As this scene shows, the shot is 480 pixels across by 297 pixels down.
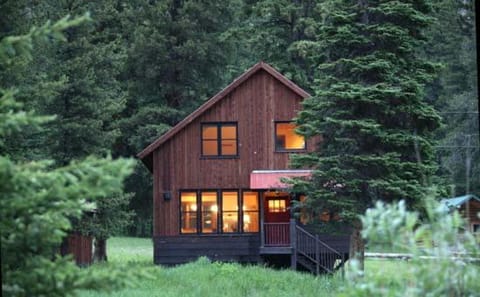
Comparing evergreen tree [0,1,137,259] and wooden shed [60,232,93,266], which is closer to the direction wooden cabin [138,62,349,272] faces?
the evergreen tree

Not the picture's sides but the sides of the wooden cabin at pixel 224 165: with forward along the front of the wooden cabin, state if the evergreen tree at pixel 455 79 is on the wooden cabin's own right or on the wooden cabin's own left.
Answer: on the wooden cabin's own left

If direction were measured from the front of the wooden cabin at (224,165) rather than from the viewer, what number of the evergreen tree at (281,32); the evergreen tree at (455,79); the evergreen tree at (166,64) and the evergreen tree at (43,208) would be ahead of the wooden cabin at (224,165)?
1

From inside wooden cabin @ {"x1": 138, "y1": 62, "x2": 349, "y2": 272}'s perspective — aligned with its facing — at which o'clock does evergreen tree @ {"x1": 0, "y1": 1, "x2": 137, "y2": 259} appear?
The evergreen tree is roughly at 2 o'clock from the wooden cabin.

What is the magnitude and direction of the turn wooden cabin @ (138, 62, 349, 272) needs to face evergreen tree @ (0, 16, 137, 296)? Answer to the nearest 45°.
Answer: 0° — it already faces it

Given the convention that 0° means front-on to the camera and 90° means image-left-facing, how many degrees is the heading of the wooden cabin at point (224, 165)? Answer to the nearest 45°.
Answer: approximately 0°
